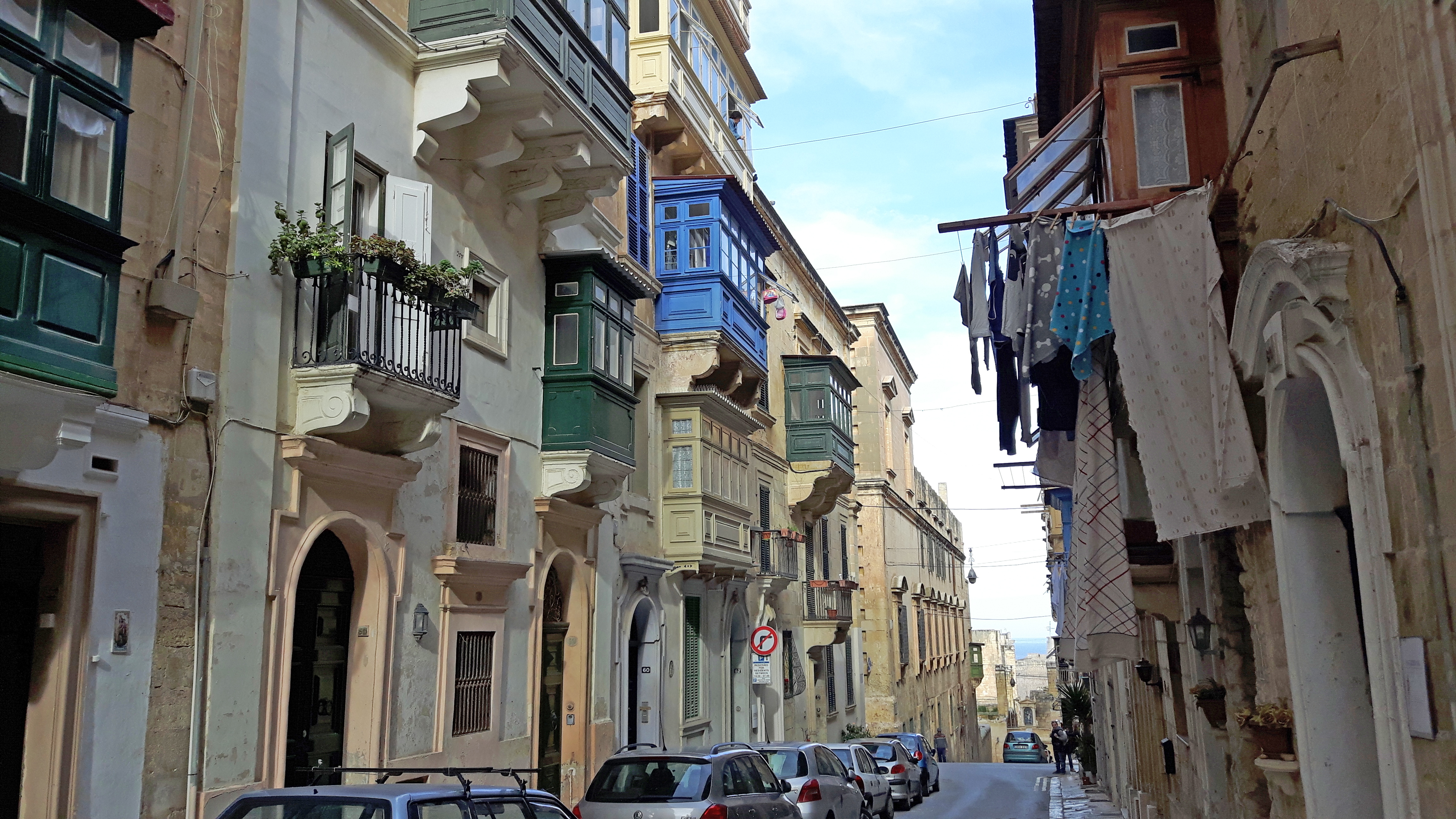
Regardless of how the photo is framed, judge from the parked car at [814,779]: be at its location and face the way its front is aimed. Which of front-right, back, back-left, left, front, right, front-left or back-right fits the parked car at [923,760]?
front-left

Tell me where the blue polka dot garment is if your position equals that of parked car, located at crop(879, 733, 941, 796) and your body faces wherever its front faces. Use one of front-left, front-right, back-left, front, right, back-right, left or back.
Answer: back-right

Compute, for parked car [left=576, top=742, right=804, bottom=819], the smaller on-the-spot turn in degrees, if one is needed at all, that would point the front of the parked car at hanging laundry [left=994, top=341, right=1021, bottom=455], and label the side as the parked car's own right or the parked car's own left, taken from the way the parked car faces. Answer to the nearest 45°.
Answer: approximately 45° to the parked car's own right

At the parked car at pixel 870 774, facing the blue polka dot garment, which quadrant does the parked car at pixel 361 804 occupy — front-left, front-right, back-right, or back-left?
front-right

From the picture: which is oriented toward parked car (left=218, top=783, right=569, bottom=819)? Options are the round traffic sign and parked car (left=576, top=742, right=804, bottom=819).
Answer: the round traffic sign

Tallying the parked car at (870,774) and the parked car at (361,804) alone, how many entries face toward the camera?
0

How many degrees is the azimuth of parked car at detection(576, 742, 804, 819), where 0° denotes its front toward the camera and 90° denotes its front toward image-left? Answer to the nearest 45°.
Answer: approximately 225°

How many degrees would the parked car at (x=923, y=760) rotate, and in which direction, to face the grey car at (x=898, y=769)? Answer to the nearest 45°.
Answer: approximately 135° to its right

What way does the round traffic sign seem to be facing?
toward the camera

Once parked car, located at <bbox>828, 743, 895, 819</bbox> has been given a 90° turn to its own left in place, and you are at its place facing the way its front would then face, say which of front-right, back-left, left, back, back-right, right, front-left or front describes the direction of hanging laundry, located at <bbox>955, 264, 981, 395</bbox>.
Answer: back-left

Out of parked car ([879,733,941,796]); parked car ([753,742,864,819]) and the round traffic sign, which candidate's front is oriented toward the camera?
the round traffic sign

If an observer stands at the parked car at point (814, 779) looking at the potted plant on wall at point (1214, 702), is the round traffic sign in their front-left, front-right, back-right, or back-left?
back-left

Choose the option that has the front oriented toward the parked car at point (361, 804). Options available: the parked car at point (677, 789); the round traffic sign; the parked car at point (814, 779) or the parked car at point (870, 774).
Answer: the round traffic sign

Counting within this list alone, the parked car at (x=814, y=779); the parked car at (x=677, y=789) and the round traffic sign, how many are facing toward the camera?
1

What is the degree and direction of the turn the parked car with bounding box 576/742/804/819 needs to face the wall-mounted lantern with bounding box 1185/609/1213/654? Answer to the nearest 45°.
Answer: approximately 45° to its right

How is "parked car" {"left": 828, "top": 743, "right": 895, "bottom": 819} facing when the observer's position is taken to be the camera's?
facing away from the viewer and to the right of the viewer

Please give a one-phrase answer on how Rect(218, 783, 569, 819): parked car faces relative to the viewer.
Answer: facing away from the viewer and to the right of the viewer
